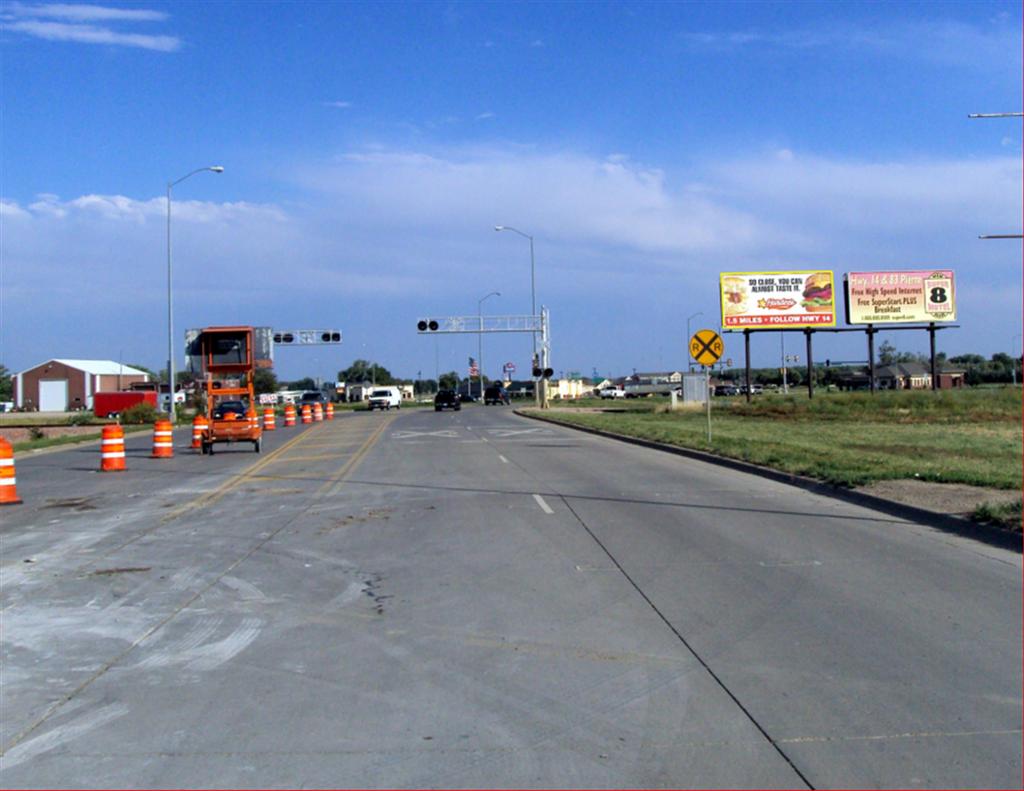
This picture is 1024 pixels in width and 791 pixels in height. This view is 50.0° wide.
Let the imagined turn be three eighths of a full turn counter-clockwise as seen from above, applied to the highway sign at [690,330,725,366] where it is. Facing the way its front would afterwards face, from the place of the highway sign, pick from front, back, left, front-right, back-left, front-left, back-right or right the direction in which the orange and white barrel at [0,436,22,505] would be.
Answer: back

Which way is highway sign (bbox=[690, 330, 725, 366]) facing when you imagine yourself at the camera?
facing the viewer

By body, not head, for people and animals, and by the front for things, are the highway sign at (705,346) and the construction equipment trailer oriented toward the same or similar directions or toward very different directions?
very different directions

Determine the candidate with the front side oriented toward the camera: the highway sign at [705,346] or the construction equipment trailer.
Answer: the highway sign

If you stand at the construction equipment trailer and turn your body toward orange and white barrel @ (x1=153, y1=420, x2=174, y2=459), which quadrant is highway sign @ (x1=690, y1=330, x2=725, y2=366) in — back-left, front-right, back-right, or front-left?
back-left

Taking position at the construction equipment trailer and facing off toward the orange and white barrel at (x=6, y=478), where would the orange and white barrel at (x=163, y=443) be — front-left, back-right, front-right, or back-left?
front-right

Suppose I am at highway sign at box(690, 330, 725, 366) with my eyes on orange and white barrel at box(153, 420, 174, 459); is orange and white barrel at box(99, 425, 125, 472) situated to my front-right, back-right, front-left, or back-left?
front-left

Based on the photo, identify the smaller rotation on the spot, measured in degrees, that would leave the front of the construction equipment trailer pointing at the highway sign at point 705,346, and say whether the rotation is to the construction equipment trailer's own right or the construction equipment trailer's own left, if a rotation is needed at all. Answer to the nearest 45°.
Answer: approximately 90° to the construction equipment trailer's own right

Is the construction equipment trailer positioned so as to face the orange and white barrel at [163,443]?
no

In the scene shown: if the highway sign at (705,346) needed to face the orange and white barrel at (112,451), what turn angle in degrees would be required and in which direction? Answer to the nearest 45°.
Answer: approximately 45° to its right

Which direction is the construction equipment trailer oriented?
away from the camera

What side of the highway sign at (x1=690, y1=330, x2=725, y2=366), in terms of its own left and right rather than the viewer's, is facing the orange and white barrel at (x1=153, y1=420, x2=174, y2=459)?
right

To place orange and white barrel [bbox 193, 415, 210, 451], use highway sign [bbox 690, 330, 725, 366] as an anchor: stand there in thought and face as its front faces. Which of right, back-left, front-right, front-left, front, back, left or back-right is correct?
right
